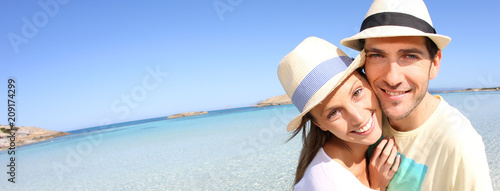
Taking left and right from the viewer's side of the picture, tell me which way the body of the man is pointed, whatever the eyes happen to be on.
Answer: facing the viewer and to the left of the viewer

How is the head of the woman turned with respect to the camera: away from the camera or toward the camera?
toward the camera

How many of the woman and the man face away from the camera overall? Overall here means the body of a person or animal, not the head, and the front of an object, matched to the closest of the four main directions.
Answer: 0

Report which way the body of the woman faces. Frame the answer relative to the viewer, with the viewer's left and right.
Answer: facing the viewer and to the right of the viewer

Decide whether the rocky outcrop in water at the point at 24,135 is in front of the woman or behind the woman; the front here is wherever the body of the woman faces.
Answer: behind
